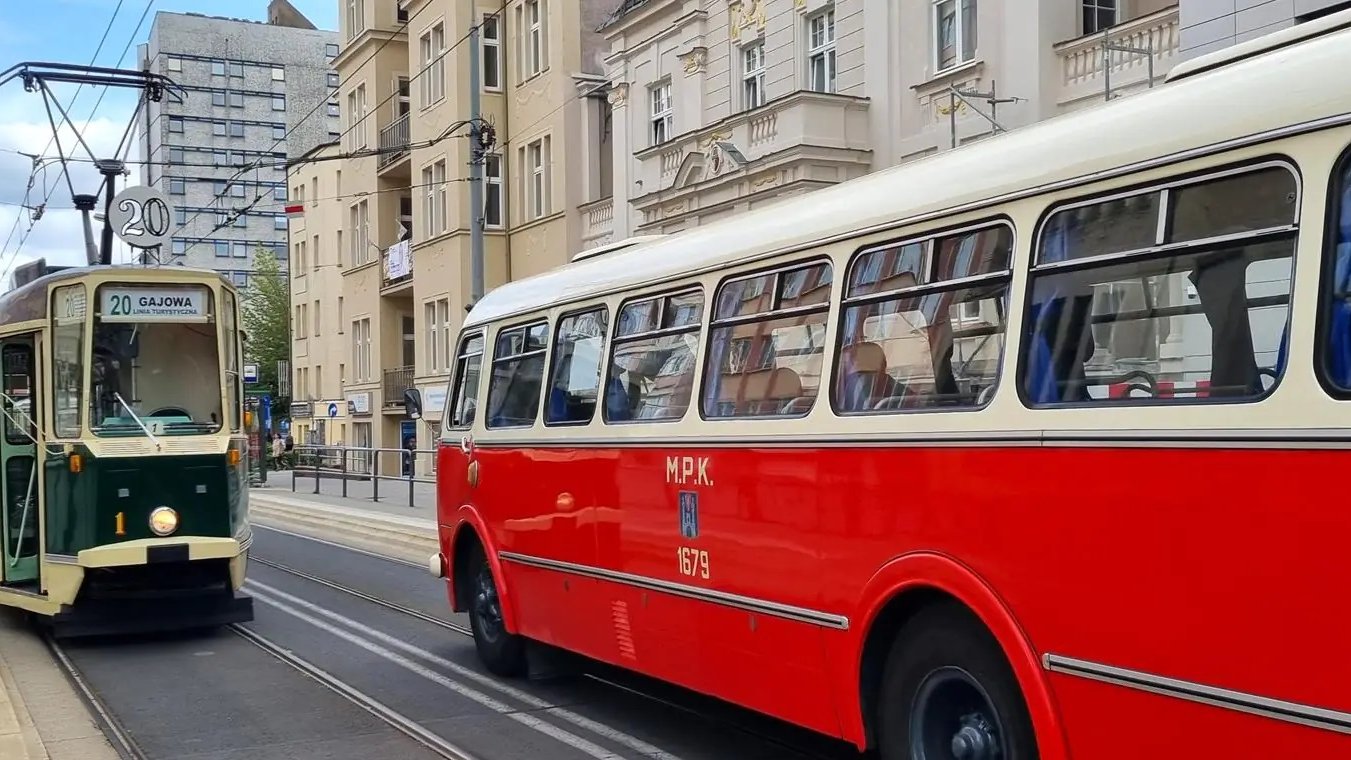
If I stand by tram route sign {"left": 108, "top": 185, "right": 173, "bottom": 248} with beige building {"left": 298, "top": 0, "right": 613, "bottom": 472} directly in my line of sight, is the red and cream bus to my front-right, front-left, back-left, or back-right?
back-right

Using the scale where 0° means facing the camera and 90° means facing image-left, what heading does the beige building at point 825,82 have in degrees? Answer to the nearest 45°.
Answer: approximately 45°

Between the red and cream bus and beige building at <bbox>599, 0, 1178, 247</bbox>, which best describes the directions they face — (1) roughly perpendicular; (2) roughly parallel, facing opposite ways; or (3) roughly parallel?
roughly perpendicular

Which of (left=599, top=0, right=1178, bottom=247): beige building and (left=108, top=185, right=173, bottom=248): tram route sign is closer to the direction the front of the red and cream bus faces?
the tram route sign

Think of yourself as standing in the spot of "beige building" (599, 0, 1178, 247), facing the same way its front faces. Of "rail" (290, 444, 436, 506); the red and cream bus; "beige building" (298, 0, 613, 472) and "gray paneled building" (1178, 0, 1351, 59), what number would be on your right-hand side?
2

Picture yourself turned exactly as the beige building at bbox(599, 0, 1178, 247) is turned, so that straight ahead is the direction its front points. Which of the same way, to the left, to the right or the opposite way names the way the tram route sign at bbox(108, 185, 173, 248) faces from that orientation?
to the left

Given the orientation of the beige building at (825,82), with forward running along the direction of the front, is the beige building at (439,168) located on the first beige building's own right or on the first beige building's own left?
on the first beige building's own right

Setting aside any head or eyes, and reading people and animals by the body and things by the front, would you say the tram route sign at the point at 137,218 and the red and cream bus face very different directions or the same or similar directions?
very different directions

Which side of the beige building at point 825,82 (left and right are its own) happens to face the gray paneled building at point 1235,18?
left

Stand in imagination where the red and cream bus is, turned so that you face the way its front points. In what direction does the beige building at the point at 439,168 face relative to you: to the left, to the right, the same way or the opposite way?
to the left

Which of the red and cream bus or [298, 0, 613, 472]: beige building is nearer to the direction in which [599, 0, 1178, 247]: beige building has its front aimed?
the red and cream bus

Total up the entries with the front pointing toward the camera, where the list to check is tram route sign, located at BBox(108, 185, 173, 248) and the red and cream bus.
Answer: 1

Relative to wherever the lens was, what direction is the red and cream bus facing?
facing away from the viewer and to the left of the viewer

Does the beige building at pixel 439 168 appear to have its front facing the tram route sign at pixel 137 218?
no
